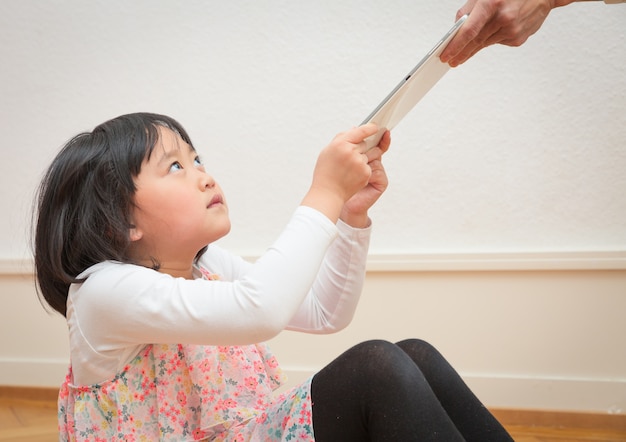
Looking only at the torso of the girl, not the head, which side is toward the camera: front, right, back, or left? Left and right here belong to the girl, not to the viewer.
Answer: right
